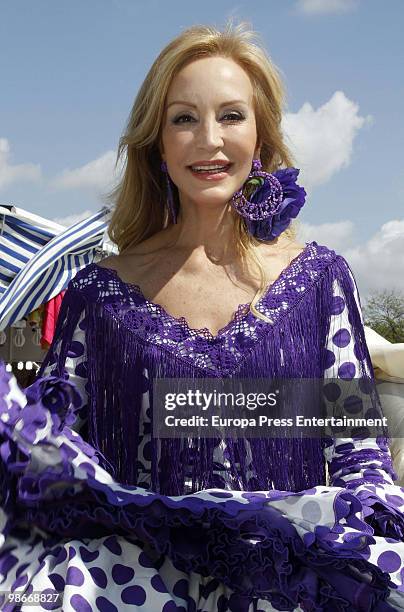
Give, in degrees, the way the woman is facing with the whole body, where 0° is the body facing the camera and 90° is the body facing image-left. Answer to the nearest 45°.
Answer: approximately 0°

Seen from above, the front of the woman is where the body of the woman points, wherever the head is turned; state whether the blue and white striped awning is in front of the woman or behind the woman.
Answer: behind
